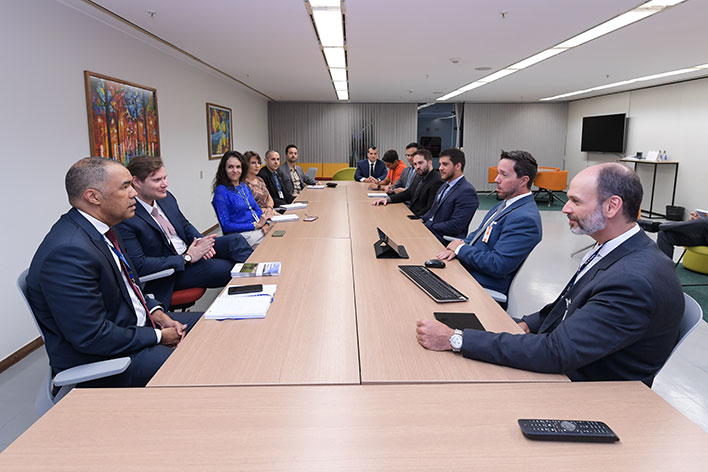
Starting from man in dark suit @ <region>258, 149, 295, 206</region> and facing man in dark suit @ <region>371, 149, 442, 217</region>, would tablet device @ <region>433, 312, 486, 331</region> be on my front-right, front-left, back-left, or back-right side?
front-right

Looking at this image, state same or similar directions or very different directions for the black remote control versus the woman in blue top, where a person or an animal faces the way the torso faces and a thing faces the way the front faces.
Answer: very different directions

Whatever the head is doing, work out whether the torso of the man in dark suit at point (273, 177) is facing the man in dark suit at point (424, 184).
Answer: yes

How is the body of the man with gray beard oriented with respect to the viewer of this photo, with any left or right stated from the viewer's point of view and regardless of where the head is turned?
facing to the left of the viewer

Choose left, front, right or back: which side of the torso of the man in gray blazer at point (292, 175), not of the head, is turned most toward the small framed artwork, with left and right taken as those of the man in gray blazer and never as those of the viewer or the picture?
back

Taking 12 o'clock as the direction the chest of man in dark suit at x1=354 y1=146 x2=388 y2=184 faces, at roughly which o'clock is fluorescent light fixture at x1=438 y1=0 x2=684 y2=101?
The fluorescent light fixture is roughly at 11 o'clock from the man in dark suit.

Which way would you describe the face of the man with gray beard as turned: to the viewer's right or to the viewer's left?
to the viewer's left

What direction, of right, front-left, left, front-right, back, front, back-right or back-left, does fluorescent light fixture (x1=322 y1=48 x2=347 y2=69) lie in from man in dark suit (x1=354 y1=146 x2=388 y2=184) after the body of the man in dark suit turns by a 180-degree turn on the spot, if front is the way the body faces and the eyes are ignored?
back

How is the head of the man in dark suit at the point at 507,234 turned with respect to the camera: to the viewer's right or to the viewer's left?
to the viewer's left

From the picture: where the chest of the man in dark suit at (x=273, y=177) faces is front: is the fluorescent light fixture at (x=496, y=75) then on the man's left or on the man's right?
on the man's left

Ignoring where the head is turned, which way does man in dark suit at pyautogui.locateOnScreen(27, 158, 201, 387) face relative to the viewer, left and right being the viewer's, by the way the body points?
facing to the right of the viewer

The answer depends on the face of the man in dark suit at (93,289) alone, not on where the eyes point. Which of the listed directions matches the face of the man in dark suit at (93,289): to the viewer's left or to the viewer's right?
to the viewer's right

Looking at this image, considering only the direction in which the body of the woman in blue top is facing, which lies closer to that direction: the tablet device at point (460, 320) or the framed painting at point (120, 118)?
the tablet device

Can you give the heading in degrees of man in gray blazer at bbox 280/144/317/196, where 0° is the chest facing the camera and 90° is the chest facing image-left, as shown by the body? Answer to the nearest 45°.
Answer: approximately 315°

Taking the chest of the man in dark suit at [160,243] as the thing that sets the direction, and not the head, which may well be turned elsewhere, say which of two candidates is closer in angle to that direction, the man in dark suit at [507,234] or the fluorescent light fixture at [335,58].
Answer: the man in dark suit

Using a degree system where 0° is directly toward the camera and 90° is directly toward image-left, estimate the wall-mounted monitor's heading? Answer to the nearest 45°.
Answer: approximately 45°

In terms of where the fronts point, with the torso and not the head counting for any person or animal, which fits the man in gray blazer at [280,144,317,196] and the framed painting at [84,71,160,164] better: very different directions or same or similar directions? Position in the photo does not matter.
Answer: same or similar directions

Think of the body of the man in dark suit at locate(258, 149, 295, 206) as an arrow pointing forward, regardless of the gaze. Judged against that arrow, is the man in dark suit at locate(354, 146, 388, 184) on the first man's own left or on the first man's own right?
on the first man's own left
